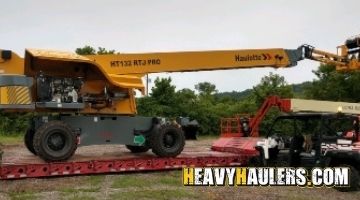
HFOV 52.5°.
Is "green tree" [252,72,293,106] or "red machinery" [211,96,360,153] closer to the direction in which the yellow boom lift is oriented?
the red machinery

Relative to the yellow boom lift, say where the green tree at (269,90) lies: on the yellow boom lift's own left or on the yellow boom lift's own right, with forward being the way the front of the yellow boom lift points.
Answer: on the yellow boom lift's own left

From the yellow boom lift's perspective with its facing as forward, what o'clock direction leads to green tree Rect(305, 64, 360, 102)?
The green tree is roughly at 10 o'clock from the yellow boom lift.

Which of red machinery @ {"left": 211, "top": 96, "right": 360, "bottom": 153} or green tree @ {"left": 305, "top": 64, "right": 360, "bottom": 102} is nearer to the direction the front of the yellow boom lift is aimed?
the red machinery

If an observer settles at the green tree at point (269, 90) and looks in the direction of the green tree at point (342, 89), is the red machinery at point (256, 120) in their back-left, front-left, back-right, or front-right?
back-right

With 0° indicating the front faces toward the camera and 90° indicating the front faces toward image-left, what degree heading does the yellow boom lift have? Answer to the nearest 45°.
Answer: approximately 270°
